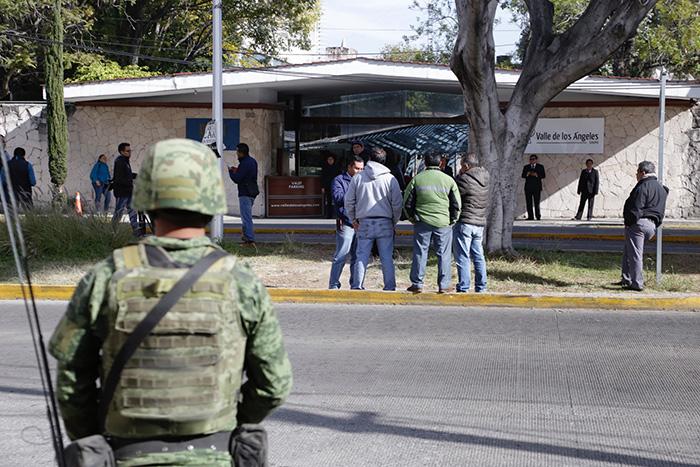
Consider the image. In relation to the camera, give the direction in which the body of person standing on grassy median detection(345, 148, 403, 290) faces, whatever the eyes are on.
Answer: away from the camera

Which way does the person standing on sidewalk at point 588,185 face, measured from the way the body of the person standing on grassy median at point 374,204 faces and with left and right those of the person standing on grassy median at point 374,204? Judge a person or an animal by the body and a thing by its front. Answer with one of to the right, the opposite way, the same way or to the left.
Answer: the opposite way

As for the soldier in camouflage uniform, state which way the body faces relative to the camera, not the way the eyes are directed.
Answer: away from the camera

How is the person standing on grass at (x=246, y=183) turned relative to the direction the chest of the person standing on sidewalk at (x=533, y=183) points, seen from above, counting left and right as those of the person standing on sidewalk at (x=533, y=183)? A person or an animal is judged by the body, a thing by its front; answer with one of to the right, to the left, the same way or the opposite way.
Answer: to the right

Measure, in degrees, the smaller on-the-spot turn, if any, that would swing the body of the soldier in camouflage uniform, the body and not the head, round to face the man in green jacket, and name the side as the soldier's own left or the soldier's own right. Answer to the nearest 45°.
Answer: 0° — they already face them

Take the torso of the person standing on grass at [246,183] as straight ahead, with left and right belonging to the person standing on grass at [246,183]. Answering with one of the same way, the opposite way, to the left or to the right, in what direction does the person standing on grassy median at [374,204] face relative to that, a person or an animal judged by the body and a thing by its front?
to the right

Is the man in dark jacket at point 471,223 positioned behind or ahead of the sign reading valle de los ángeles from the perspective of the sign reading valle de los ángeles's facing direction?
ahead

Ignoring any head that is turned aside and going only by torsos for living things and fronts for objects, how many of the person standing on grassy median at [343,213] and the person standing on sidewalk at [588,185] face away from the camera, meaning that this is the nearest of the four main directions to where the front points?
0

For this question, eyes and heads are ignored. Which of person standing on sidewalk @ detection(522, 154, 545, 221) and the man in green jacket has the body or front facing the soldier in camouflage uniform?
the person standing on sidewalk

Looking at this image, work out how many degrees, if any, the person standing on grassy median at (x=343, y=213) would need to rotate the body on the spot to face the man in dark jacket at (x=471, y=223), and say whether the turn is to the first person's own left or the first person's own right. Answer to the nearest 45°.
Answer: approximately 45° to the first person's own left

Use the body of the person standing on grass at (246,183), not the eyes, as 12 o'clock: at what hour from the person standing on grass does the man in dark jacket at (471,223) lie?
The man in dark jacket is roughly at 8 o'clock from the person standing on grass.

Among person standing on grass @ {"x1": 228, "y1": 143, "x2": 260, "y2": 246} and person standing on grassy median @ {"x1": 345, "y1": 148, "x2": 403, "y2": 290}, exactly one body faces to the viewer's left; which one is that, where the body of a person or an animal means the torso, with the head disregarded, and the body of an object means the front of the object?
person standing on grass @ {"x1": 228, "y1": 143, "x2": 260, "y2": 246}

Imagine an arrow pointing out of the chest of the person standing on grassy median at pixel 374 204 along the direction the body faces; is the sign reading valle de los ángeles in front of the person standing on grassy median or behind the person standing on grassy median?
in front

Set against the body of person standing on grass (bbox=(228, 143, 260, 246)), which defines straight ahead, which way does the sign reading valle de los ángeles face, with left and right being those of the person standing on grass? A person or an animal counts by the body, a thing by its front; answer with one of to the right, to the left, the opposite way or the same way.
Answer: to the left

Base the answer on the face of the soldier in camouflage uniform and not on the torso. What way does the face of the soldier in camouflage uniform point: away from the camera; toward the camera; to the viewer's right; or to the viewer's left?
away from the camera
